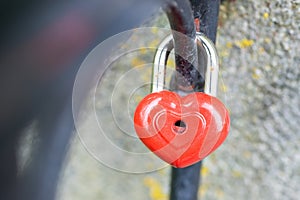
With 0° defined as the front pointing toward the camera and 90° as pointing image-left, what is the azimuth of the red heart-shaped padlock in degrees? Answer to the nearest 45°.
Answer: approximately 0°
